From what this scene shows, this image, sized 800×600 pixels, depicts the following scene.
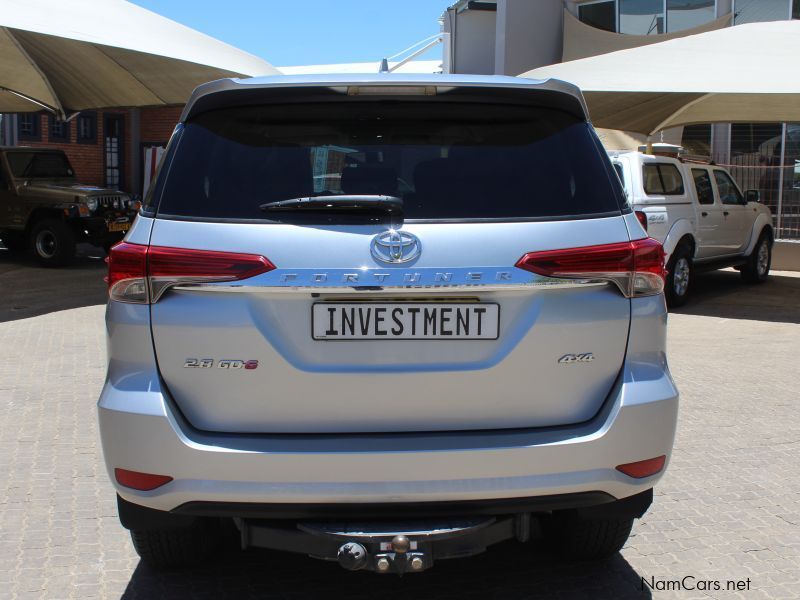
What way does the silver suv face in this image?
away from the camera

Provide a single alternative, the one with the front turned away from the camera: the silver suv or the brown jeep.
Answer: the silver suv

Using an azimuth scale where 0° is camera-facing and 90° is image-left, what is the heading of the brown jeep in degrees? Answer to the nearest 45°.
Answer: approximately 315°

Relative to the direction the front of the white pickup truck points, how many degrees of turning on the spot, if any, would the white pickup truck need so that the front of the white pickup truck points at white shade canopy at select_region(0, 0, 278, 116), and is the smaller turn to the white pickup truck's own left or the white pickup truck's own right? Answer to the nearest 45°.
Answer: approximately 135° to the white pickup truck's own left

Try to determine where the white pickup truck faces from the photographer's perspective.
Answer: facing away from the viewer and to the right of the viewer

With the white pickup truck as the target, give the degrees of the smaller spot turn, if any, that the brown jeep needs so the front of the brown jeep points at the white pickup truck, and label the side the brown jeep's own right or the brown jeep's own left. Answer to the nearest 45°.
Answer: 0° — it already faces it

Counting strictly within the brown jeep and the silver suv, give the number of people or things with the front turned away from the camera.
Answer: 1
